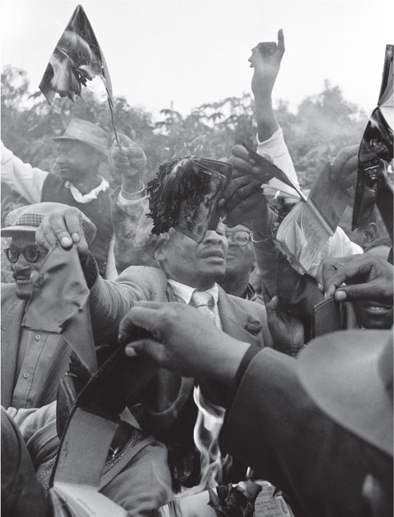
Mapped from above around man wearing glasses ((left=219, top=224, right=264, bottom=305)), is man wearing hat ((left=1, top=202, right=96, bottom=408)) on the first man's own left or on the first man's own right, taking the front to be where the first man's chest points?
on the first man's own right

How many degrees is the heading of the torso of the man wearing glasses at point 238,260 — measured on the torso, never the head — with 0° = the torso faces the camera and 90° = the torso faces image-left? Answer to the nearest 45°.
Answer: approximately 0°

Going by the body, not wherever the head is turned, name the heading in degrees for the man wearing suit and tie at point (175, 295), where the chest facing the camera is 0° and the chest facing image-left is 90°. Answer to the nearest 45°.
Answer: approximately 315°

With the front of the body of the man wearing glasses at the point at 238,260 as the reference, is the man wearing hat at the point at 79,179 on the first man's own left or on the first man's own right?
on the first man's own right

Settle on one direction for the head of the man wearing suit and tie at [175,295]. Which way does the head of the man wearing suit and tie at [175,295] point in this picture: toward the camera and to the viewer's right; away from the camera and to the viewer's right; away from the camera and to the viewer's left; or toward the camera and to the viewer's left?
toward the camera and to the viewer's right

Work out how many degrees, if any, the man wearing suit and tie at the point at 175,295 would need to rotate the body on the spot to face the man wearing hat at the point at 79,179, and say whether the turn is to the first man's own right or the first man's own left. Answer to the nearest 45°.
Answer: approximately 180°

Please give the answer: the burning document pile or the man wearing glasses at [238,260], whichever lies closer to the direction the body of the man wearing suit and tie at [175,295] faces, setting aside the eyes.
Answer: the burning document pile

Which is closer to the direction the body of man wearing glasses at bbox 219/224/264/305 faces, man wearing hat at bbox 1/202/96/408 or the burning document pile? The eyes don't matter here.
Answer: the burning document pile

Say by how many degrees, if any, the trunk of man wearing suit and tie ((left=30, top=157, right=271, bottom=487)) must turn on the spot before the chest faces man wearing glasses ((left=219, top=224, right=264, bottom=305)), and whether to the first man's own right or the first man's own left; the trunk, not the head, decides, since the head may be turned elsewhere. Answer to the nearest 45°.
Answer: approximately 90° to the first man's own left

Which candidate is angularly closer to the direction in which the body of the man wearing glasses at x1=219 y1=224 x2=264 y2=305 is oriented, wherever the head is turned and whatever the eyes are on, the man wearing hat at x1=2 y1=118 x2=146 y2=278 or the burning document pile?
the burning document pile
